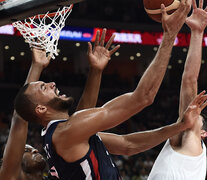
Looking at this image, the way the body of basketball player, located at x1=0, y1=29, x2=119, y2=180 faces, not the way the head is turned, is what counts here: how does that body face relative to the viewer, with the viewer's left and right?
facing the viewer and to the right of the viewer

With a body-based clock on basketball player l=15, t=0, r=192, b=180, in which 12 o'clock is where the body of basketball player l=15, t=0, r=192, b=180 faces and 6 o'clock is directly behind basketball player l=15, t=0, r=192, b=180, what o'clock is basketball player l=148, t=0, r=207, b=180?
basketball player l=148, t=0, r=207, b=180 is roughly at 11 o'clock from basketball player l=15, t=0, r=192, b=180.

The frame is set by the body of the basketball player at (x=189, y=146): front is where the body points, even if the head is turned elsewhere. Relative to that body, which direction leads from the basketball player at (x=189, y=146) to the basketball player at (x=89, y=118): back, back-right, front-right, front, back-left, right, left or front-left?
front

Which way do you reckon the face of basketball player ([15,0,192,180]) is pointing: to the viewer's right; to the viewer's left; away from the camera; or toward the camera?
to the viewer's right

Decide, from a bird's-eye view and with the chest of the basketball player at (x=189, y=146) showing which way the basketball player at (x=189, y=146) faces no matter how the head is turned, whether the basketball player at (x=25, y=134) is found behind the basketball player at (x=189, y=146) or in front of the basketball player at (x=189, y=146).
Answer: in front
